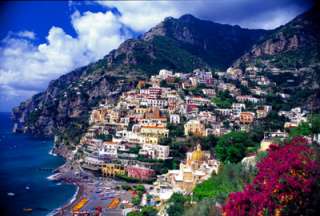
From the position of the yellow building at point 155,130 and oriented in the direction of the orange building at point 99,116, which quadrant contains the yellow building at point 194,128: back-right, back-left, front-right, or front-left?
back-right

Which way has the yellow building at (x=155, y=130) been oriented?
toward the camera

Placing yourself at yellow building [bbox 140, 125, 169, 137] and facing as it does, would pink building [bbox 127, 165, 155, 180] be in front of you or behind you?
in front

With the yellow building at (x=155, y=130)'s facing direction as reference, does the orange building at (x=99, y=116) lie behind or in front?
behind

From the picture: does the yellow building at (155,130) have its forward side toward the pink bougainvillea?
yes

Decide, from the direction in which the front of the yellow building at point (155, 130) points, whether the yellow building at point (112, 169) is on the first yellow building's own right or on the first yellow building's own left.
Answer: on the first yellow building's own right

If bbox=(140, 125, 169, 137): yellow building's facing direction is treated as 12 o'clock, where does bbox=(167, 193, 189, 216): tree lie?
The tree is roughly at 12 o'clock from the yellow building.
